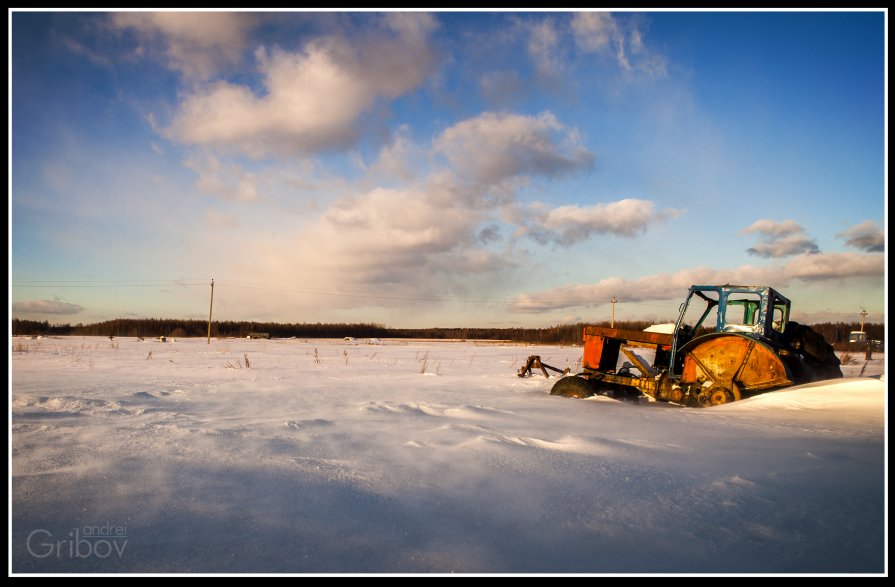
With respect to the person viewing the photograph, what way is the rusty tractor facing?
facing away from the viewer and to the left of the viewer
